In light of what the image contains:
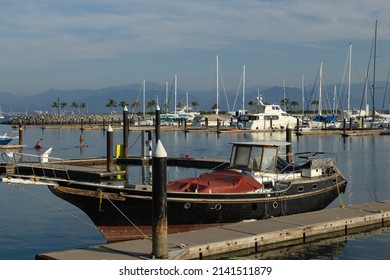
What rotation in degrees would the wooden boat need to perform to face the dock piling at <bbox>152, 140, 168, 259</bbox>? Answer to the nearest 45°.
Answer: approximately 45° to its left

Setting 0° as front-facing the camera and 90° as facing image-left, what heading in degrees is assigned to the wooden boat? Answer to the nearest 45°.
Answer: approximately 45°
